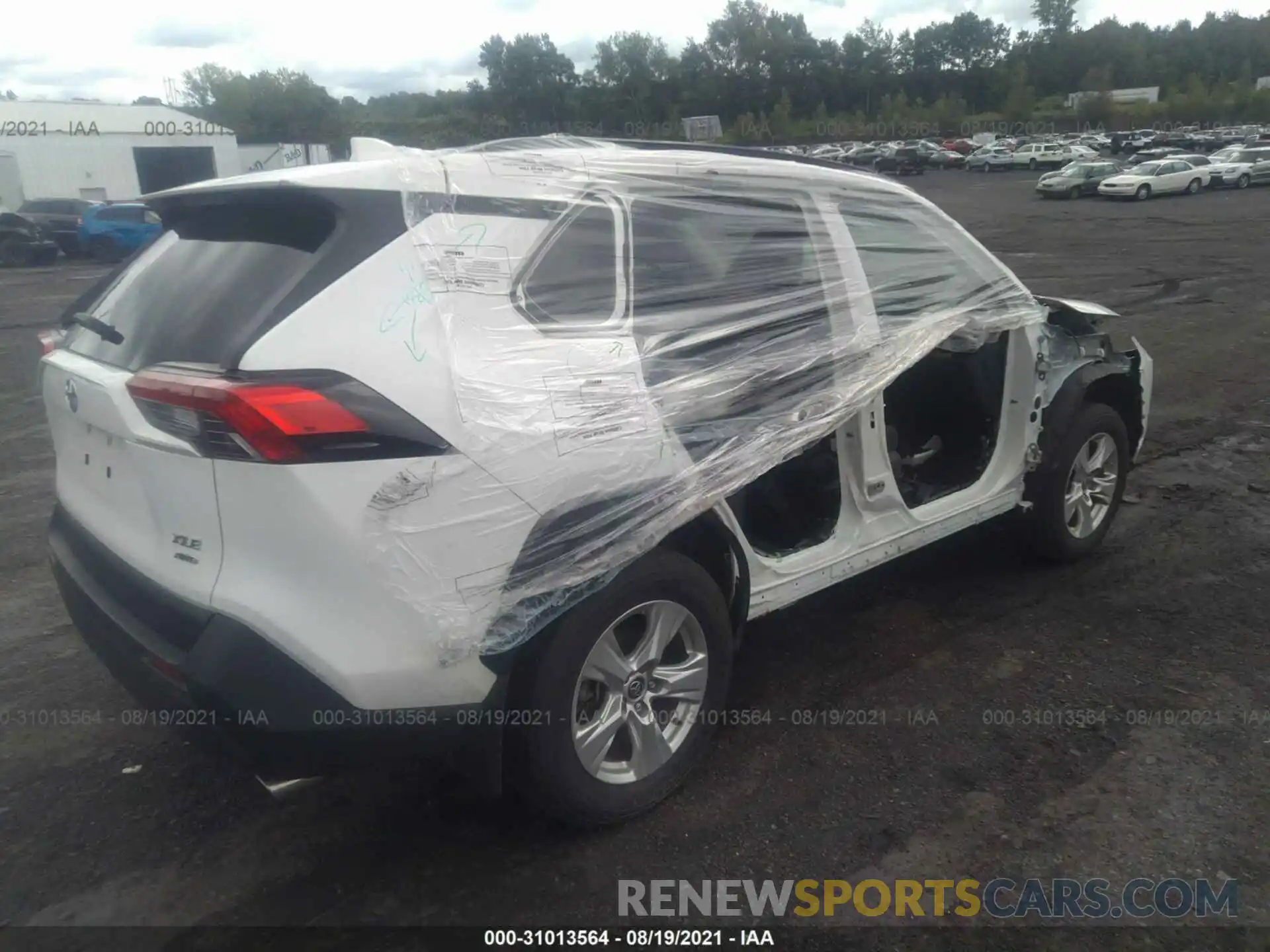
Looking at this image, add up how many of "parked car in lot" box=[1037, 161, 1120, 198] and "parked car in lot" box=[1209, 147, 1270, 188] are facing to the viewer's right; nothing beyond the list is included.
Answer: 0

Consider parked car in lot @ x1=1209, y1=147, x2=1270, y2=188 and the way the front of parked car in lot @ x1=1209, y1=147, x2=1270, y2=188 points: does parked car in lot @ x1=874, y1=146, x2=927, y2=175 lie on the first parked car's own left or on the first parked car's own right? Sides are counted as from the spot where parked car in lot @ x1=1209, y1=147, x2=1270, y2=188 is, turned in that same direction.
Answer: on the first parked car's own right

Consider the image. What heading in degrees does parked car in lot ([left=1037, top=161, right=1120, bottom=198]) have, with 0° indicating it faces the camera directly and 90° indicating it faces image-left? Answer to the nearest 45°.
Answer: approximately 45°

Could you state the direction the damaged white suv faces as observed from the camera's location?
facing away from the viewer and to the right of the viewer

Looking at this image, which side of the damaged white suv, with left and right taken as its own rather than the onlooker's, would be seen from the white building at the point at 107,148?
left

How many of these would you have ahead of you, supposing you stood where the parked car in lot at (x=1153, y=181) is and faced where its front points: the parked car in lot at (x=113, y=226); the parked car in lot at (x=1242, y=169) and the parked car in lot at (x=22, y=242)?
2

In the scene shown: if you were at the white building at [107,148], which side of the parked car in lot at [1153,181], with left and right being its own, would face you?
front

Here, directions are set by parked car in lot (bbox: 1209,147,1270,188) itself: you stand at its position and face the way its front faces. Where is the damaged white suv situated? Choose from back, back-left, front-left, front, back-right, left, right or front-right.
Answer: front-left

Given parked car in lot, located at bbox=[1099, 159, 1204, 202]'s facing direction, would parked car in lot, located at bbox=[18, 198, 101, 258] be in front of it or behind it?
in front
